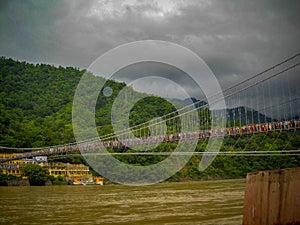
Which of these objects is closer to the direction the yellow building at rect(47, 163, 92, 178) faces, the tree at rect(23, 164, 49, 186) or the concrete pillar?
the concrete pillar

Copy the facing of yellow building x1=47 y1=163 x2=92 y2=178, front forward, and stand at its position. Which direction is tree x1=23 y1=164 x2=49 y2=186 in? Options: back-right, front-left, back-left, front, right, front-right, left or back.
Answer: front-right

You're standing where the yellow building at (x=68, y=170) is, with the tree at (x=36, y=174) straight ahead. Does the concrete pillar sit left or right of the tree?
left

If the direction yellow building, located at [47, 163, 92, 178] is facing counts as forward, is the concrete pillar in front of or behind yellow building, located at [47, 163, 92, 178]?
in front

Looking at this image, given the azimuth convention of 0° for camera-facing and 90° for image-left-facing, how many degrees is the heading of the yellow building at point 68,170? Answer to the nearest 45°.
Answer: approximately 0°
